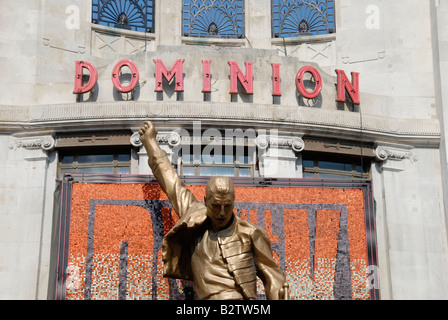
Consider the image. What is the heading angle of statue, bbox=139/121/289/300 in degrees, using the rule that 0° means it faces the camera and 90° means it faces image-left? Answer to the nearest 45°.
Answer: approximately 0°

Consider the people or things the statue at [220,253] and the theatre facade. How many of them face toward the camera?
2
